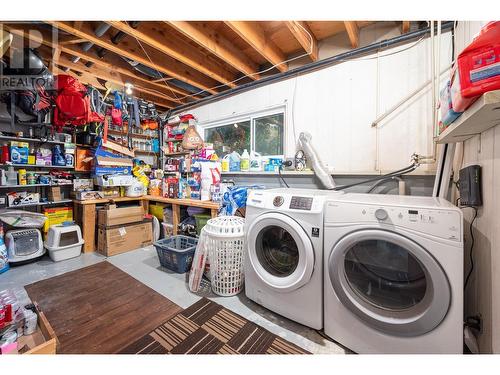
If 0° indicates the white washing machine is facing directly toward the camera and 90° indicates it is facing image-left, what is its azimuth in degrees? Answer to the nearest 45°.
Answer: approximately 45°

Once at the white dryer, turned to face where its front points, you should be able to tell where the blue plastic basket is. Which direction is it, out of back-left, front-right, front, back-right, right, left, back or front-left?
front-right

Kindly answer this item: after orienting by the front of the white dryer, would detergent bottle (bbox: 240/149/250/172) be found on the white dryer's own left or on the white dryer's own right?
on the white dryer's own right

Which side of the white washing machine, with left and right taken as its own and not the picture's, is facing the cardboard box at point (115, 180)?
right

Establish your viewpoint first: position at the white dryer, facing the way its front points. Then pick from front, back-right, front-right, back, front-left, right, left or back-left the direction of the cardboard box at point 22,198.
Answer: front-right

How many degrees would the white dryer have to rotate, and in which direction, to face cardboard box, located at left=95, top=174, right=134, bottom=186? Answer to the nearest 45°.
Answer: approximately 45° to its right

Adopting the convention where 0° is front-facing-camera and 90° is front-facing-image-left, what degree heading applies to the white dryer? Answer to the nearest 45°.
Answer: approximately 45°
